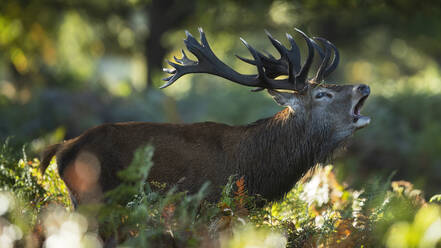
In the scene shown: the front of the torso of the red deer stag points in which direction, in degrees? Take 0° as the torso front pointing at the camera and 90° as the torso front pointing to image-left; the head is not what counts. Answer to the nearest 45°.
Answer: approximately 270°
